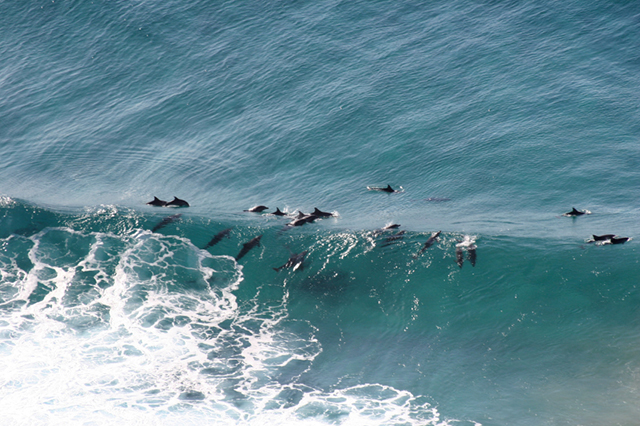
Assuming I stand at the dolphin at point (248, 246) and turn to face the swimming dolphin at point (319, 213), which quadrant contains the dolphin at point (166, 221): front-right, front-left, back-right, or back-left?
back-left

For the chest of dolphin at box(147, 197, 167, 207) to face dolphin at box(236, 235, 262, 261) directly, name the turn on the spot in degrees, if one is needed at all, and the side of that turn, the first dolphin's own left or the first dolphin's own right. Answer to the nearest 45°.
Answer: approximately 45° to the first dolphin's own right

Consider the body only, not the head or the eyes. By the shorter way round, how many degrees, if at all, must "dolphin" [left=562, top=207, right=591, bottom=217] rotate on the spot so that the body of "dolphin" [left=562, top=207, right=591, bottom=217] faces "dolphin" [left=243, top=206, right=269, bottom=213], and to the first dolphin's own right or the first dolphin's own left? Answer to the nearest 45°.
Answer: approximately 180°

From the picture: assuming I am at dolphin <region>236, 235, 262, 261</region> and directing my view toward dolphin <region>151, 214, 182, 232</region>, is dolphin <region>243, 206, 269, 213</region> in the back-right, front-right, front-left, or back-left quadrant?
front-right

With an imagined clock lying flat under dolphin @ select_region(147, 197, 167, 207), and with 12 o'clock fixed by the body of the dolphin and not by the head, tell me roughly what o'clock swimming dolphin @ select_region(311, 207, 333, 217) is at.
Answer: The swimming dolphin is roughly at 12 o'clock from the dolphin.
